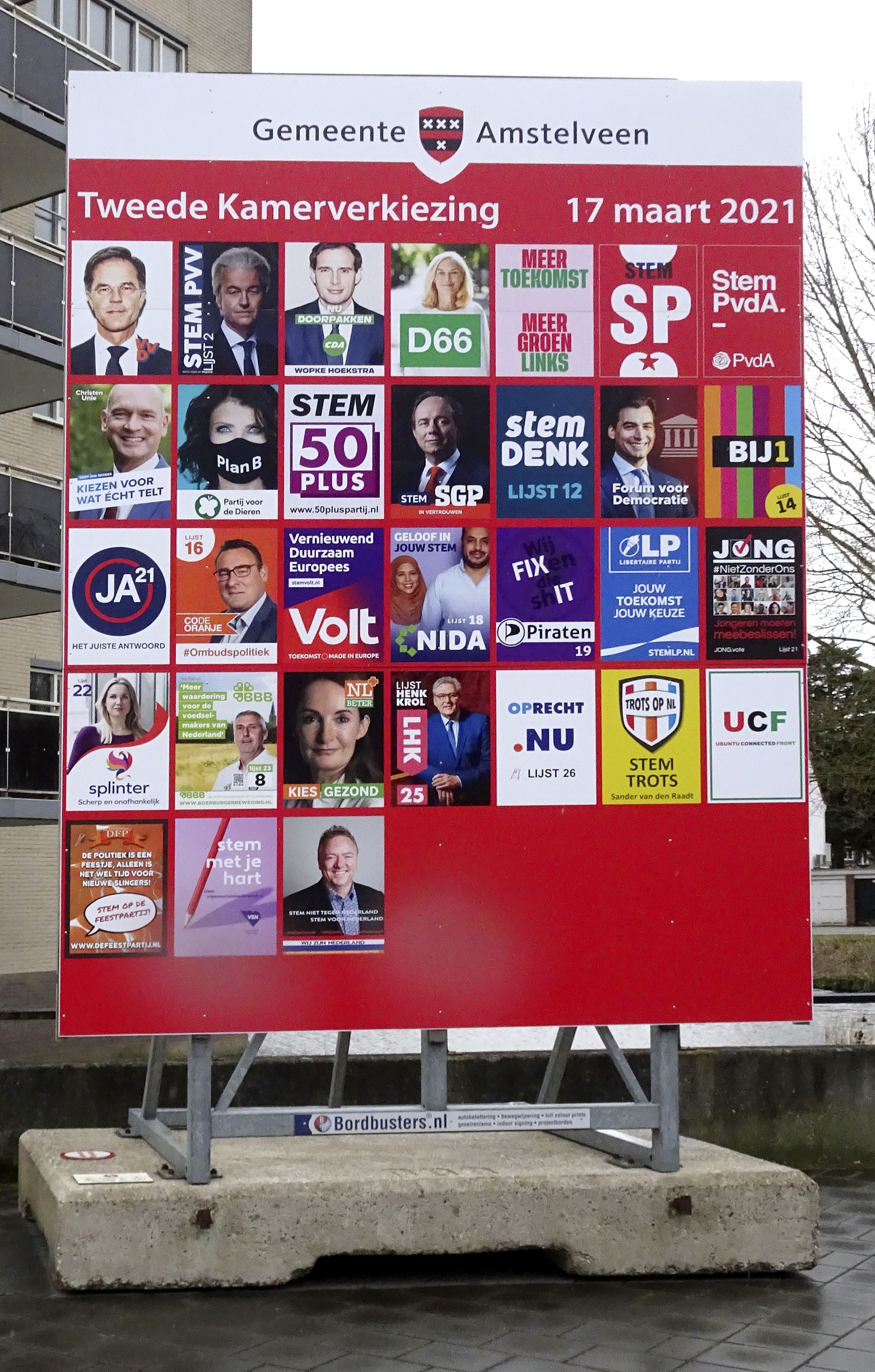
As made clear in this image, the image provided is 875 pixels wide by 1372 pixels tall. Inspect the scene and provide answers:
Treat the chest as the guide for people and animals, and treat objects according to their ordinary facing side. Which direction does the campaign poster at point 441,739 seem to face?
toward the camera

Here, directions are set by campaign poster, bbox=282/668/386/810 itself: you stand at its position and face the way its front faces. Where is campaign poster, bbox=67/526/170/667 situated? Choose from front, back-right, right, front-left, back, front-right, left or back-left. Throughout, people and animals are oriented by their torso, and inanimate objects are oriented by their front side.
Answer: right

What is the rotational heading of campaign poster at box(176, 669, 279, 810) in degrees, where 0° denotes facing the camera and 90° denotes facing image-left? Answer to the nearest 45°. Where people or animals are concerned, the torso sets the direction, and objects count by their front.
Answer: approximately 0°

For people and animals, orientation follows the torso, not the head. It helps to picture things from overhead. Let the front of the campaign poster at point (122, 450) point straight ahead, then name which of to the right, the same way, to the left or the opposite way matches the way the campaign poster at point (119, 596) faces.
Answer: the same way

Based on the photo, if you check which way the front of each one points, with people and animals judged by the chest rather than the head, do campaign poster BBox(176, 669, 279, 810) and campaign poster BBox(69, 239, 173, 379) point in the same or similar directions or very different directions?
same or similar directions

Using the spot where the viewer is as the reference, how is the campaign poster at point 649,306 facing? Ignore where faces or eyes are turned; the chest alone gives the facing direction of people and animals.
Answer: facing the viewer

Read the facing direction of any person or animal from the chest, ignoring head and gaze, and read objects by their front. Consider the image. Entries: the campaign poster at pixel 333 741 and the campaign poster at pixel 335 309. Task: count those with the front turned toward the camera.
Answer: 2

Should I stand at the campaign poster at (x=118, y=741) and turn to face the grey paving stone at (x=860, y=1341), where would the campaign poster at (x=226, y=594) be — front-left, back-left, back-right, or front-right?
front-left

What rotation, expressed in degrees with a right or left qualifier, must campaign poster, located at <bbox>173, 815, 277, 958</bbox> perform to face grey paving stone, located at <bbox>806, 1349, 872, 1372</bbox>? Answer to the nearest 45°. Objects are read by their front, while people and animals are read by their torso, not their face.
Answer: approximately 45° to its left

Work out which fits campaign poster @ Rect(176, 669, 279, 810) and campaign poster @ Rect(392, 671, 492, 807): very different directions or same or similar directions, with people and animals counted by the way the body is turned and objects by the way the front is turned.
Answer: same or similar directions

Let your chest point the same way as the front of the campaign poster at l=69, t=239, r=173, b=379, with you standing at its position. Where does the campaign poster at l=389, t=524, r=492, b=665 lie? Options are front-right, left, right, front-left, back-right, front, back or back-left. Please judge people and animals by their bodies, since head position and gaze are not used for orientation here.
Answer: left

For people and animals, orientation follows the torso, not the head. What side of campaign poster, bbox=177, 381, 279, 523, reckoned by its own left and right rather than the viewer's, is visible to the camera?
front
